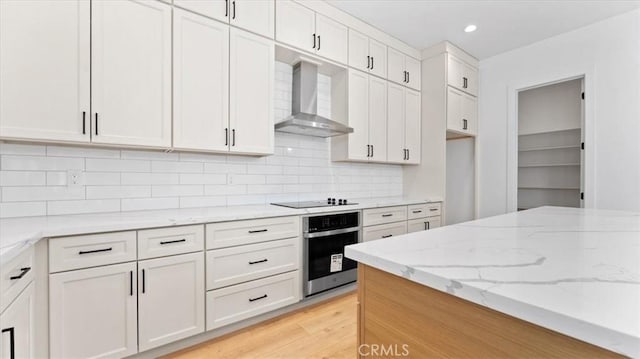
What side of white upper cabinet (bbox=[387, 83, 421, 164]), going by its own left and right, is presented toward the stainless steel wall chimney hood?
right

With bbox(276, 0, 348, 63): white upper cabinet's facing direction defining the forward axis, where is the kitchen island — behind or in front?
in front

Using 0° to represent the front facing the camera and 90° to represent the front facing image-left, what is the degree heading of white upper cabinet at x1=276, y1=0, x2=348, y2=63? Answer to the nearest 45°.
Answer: approximately 315°

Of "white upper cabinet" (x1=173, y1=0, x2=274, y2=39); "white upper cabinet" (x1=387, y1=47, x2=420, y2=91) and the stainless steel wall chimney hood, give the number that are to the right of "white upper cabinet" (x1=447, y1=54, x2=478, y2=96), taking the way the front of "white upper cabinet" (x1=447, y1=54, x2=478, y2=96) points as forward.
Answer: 3

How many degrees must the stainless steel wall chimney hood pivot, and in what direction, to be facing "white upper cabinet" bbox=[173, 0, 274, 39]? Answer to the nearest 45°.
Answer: approximately 90° to its right

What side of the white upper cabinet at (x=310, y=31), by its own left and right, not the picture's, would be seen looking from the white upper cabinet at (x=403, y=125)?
left

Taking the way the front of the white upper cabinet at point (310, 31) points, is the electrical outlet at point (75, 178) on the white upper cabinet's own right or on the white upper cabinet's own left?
on the white upper cabinet's own right
